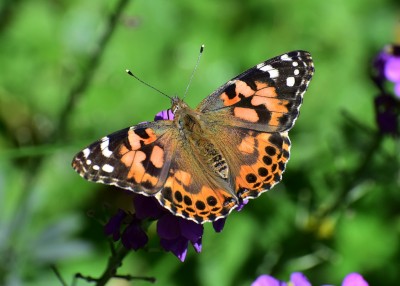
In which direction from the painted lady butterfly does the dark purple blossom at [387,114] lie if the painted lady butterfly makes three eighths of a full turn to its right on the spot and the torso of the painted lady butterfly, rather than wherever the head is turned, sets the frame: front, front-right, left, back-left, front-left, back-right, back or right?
front-left

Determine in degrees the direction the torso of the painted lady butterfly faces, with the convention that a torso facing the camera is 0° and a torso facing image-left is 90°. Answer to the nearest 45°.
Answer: approximately 135°

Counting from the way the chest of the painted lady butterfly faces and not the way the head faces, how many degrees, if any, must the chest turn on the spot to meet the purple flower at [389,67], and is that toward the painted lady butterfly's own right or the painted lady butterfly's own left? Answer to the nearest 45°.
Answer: approximately 90° to the painted lady butterfly's own right
